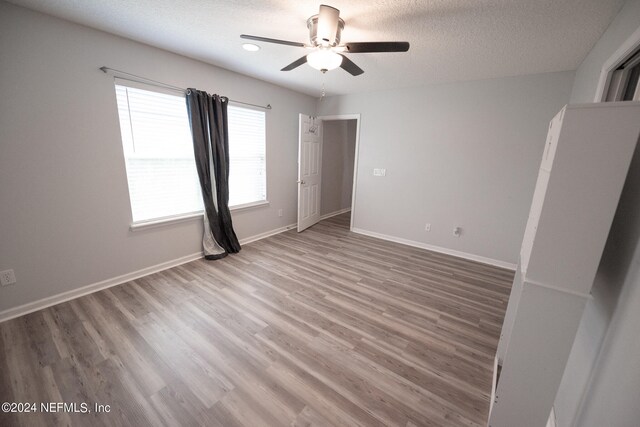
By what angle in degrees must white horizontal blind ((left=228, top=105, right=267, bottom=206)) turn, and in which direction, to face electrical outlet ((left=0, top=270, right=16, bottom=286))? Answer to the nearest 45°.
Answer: approximately 90° to its right

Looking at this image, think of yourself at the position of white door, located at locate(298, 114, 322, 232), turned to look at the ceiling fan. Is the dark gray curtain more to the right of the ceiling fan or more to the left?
right

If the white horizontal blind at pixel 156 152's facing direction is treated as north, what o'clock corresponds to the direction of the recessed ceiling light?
The recessed ceiling light is roughly at 12 o'clock from the white horizontal blind.

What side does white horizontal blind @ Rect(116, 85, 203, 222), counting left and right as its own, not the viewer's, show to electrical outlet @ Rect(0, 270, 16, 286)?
right

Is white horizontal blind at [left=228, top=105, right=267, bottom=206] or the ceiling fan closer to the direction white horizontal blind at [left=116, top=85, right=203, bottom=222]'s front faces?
the ceiling fan

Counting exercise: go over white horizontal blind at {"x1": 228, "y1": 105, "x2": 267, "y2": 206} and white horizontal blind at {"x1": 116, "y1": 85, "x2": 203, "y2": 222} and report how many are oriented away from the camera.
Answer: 0

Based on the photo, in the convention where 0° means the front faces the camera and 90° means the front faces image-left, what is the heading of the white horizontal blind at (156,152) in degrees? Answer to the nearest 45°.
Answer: approximately 315°

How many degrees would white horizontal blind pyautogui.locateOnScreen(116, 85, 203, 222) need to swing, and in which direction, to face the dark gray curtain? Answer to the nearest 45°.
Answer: approximately 45° to its left

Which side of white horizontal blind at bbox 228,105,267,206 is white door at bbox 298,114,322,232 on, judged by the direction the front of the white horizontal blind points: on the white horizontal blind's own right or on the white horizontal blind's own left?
on the white horizontal blind's own left

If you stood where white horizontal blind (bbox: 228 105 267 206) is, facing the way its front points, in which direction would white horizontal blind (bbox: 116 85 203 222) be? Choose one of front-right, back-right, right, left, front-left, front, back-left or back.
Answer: right

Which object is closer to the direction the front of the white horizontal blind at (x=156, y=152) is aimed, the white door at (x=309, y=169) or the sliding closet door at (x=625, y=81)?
the sliding closet door

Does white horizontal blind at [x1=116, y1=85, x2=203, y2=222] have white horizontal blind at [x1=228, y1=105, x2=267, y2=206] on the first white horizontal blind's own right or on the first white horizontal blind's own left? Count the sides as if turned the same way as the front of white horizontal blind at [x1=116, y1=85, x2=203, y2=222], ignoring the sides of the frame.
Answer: on the first white horizontal blind's own left

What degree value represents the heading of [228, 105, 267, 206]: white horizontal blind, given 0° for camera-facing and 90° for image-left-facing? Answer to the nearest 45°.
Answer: approximately 315°

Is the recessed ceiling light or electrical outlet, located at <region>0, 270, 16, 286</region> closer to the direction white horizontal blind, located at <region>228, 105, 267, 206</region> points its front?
the recessed ceiling light
